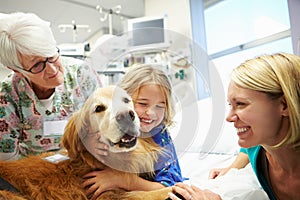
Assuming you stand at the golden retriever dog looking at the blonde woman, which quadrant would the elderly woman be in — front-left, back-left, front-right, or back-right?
back-left

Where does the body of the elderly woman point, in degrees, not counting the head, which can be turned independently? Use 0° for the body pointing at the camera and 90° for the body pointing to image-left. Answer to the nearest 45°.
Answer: approximately 315°

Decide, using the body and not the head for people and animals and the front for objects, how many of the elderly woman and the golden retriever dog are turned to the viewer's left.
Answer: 0

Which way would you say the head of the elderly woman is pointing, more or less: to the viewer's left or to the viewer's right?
to the viewer's right

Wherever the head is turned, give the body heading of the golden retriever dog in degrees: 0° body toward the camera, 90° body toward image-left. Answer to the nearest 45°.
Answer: approximately 315°
